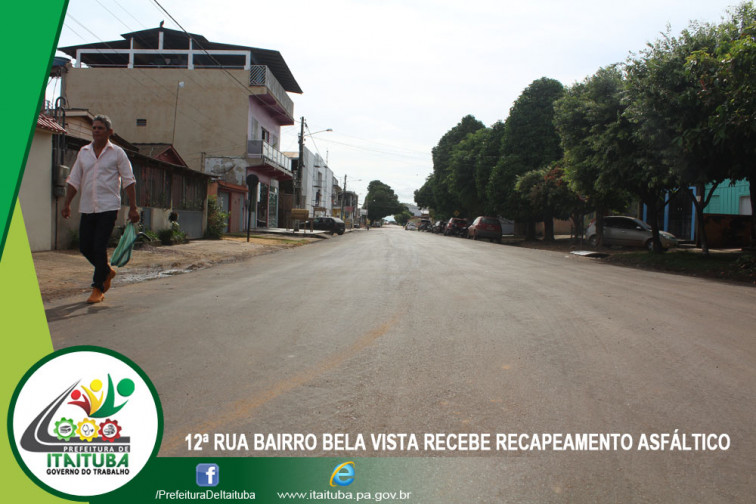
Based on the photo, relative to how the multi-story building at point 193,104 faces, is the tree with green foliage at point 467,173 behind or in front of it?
in front

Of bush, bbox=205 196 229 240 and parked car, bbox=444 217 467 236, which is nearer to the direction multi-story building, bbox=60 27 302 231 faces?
the parked car

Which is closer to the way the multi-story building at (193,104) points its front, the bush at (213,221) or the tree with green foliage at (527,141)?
the tree with green foliage

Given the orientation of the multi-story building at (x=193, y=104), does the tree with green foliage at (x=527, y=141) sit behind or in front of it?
in front

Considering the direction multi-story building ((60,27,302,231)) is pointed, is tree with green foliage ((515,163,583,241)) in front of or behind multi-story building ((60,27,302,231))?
in front

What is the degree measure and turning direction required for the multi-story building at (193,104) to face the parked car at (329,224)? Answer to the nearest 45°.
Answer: approximately 45° to its left

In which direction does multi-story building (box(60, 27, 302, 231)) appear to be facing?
to the viewer's right

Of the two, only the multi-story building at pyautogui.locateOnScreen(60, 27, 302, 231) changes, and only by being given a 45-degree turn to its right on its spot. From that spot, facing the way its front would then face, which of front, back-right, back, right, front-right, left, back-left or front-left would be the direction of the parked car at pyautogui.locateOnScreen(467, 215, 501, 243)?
front-left

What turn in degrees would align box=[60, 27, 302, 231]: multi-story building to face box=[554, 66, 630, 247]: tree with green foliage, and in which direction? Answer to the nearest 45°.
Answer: approximately 45° to its right
